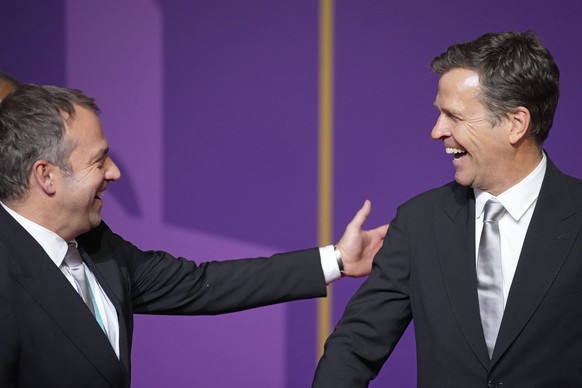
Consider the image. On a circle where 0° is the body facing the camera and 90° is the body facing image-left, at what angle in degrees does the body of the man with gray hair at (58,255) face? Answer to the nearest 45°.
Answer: approximately 315°

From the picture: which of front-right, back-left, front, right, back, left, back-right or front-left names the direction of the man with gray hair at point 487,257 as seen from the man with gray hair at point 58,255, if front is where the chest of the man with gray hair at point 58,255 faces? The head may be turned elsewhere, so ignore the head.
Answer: front-left

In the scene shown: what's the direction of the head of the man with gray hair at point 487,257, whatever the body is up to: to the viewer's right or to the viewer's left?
to the viewer's left

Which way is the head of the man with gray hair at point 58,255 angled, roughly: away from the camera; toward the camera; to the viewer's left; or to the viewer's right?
to the viewer's right
